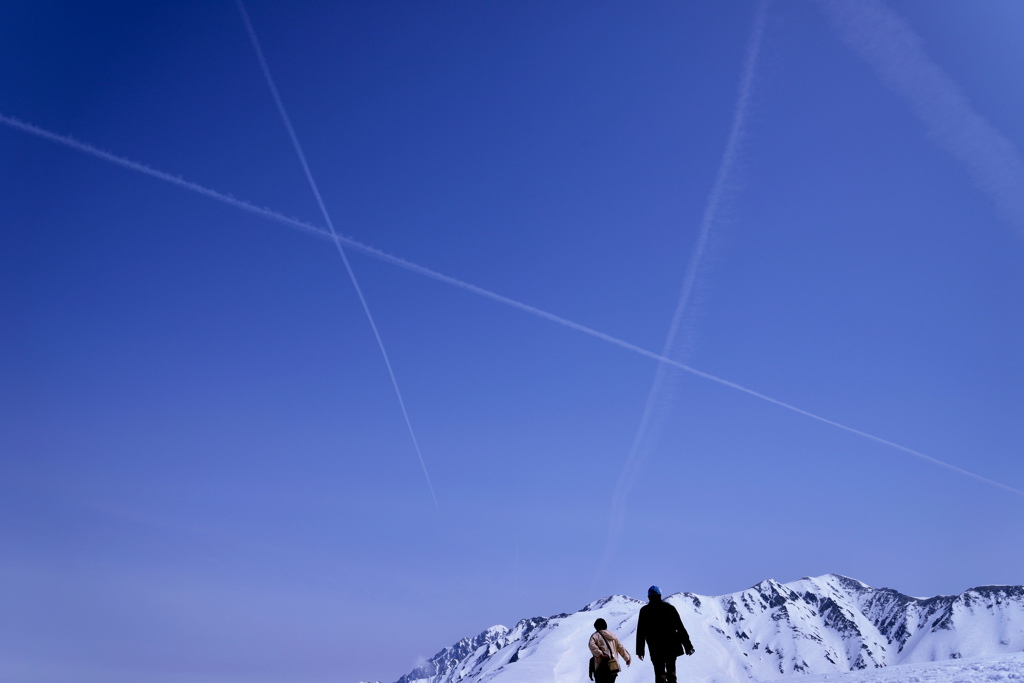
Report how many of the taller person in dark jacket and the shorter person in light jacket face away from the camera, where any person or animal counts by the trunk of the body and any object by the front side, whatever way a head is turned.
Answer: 2

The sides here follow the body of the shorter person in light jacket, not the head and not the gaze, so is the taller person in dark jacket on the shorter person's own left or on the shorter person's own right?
on the shorter person's own right

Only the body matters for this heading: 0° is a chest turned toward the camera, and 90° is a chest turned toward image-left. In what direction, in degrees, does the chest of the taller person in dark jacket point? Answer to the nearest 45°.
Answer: approximately 180°

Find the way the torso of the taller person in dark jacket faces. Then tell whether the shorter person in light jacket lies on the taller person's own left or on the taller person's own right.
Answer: on the taller person's own left

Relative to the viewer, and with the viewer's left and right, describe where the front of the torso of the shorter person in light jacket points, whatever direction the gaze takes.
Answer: facing away from the viewer
